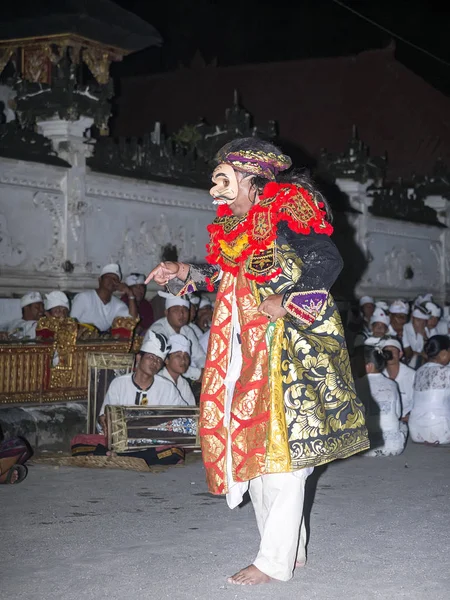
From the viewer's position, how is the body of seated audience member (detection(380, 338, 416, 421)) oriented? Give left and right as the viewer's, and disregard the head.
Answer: facing the viewer and to the left of the viewer

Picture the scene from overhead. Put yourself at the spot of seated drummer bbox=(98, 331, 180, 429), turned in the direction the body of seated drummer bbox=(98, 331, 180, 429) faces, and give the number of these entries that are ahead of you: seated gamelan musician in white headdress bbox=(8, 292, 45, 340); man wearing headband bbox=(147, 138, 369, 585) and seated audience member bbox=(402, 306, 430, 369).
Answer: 1

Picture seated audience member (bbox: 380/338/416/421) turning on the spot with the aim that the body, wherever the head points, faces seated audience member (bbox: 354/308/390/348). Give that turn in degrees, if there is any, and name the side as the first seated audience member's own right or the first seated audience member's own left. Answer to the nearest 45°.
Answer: approximately 135° to the first seated audience member's own right

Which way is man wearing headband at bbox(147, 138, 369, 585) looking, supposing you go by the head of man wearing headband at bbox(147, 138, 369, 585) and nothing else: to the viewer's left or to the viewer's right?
to the viewer's left

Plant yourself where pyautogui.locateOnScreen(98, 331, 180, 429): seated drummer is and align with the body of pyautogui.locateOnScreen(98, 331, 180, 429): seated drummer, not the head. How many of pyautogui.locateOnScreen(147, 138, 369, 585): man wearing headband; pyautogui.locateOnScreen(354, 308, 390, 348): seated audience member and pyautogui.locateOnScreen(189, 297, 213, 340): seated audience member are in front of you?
1

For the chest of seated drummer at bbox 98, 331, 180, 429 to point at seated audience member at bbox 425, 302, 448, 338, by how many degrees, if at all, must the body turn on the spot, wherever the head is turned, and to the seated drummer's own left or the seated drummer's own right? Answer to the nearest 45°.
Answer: approximately 135° to the seated drummer's own left

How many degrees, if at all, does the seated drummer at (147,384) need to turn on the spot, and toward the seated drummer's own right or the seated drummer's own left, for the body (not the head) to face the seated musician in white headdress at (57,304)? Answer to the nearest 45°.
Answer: approximately 135° to the seated drummer's own right

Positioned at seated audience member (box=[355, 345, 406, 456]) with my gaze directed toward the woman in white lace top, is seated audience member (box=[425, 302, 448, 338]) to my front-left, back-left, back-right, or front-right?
front-left

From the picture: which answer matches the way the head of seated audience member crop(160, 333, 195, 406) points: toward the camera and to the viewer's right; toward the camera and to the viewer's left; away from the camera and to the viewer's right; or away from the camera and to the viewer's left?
toward the camera and to the viewer's right

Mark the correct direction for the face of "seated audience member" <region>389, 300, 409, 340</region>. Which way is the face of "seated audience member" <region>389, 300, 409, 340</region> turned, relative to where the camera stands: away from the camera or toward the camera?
toward the camera

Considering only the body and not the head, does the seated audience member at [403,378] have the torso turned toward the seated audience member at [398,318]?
no

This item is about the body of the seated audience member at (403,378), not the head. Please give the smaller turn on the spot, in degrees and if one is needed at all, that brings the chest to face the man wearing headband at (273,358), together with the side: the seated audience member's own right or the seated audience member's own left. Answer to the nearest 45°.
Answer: approximately 45° to the seated audience member's own left

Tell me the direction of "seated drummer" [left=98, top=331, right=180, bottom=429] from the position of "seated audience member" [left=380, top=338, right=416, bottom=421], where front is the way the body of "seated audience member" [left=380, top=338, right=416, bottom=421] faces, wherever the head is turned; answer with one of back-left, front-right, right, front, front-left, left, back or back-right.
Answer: front

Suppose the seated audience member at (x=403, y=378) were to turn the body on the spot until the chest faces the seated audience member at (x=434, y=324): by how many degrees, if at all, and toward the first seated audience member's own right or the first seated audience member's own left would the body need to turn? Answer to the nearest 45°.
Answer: approximately 135° to the first seated audience member's own right

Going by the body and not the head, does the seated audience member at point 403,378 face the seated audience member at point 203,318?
no

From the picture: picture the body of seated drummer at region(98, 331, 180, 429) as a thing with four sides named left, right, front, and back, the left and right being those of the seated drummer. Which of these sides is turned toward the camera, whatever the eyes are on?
front

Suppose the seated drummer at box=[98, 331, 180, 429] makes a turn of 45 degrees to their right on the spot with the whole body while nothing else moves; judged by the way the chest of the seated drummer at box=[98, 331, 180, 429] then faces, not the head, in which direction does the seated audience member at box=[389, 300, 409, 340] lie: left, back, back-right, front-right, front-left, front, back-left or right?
back

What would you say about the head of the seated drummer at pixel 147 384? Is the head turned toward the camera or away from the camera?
toward the camera

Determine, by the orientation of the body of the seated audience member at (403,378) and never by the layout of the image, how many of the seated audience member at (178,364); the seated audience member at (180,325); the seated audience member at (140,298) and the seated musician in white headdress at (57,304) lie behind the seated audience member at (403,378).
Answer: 0
